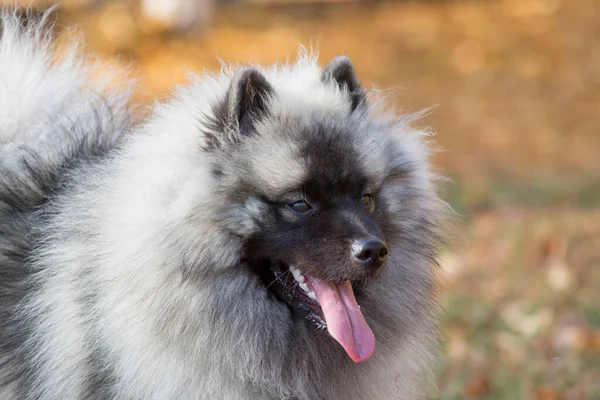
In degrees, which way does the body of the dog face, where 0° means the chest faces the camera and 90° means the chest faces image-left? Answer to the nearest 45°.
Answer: approximately 315°
